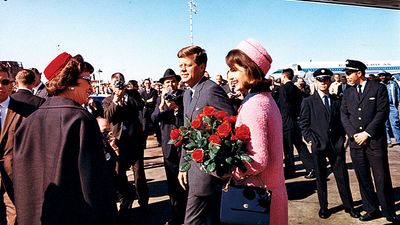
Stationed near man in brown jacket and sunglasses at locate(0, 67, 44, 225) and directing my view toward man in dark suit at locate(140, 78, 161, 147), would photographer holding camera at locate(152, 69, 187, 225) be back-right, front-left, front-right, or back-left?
front-right

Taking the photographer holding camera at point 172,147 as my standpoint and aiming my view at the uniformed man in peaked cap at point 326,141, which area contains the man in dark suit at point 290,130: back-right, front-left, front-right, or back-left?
front-left

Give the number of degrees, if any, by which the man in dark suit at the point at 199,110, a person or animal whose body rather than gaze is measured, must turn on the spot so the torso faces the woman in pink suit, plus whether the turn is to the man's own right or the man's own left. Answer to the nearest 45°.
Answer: approximately 90° to the man's own left

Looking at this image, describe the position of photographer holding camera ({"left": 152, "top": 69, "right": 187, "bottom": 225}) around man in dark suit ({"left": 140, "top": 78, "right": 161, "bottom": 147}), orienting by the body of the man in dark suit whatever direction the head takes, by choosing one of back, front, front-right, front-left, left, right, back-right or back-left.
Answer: front

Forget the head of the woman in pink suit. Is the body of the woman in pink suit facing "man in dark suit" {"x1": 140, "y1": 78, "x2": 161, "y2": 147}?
no

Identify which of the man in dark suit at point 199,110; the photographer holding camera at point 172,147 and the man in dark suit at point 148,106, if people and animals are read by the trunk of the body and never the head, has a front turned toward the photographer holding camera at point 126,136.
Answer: the man in dark suit at point 148,106

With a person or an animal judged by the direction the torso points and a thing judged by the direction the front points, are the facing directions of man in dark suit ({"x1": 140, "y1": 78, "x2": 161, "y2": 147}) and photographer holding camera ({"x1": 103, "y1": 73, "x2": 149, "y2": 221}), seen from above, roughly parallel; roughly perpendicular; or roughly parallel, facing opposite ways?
roughly parallel

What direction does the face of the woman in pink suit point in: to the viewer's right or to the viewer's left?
to the viewer's left

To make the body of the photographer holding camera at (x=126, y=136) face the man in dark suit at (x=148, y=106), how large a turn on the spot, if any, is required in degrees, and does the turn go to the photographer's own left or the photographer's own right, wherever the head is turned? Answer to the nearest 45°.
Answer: approximately 180°

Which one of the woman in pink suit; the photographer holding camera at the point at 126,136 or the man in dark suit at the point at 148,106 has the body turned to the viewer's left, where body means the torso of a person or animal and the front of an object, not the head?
the woman in pink suit

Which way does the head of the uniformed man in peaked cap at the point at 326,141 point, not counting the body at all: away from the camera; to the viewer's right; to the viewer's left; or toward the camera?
toward the camera

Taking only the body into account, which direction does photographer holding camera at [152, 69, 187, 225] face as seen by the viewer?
toward the camera

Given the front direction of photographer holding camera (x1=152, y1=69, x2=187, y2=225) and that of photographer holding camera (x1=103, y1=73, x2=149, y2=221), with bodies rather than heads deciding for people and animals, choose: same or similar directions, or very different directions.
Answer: same or similar directions

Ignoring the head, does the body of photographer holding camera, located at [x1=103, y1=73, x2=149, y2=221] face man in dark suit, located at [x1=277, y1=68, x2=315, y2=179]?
no

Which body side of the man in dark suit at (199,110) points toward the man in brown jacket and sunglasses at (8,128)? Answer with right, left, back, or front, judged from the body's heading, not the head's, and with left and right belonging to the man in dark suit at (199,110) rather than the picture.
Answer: right

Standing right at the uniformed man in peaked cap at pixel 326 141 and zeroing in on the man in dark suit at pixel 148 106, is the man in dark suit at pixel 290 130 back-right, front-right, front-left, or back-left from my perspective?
front-right

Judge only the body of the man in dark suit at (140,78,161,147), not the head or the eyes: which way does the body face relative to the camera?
toward the camera

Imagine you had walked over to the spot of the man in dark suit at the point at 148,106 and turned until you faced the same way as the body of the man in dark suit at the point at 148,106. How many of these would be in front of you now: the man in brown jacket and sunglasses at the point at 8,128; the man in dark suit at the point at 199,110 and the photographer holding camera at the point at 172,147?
3
